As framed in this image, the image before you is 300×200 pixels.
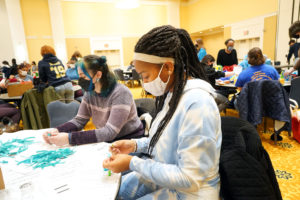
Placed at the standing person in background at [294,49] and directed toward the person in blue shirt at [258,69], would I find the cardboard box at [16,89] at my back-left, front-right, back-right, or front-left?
front-right

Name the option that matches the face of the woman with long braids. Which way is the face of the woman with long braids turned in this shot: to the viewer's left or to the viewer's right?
to the viewer's left

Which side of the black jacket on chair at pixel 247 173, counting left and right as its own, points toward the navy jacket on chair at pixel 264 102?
right

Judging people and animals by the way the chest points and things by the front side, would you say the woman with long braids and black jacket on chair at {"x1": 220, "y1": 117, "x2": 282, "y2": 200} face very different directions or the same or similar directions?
same or similar directions

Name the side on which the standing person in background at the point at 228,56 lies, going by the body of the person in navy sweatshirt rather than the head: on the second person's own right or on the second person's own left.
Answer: on the second person's own right

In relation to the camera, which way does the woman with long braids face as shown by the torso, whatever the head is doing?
to the viewer's left

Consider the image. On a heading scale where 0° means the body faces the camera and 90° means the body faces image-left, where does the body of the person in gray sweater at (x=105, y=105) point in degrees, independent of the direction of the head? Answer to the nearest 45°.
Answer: approximately 45°

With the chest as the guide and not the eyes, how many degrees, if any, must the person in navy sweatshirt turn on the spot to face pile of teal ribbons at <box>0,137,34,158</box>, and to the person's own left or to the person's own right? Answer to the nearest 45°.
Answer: approximately 135° to the person's own left

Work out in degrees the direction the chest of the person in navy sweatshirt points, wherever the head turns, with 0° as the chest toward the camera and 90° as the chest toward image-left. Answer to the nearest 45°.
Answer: approximately 135°

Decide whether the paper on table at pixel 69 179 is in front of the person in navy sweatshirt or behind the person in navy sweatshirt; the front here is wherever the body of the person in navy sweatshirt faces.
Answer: behind

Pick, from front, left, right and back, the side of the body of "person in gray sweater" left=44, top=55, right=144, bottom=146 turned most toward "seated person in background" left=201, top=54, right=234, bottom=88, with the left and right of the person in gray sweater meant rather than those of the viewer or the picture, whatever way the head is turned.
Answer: back

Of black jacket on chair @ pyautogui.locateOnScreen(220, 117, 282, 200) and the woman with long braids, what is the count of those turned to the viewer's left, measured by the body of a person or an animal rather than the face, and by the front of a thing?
2
